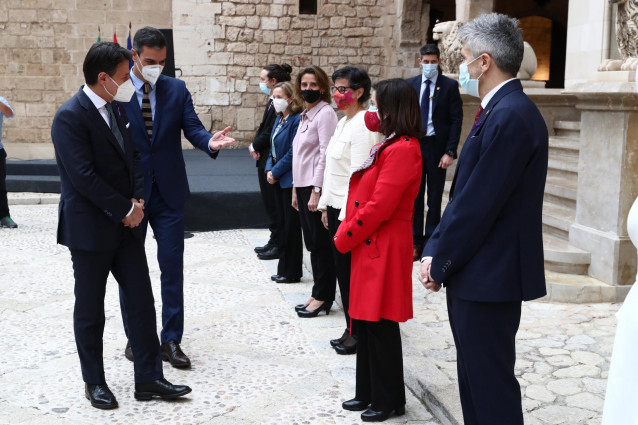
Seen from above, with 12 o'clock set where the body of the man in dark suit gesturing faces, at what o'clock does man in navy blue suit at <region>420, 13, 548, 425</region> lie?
The man in navy blue suit is roughly at 11 o'clock from the man in dark suit gesturing.

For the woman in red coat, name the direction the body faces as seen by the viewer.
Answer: to the viewer's left

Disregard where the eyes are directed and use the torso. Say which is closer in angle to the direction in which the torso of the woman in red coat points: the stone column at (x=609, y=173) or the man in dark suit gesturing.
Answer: the man in dark suit gesturing

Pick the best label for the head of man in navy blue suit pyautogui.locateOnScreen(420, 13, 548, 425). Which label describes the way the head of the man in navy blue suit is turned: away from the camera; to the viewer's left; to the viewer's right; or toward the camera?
to the viewer's left

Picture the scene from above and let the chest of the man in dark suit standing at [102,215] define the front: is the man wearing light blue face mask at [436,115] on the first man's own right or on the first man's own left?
on the first man's own left

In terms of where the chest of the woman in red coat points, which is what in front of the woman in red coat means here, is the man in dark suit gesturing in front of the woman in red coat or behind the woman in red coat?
in front

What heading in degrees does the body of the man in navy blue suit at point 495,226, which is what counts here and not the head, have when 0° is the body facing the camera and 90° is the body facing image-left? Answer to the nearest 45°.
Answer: approximately 90°

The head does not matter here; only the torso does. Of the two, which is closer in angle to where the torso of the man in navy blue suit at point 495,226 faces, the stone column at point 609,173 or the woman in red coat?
the woman in red coat

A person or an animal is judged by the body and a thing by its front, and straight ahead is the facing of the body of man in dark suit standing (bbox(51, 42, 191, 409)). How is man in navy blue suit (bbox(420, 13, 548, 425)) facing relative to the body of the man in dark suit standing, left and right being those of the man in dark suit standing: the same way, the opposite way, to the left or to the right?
the opposite way

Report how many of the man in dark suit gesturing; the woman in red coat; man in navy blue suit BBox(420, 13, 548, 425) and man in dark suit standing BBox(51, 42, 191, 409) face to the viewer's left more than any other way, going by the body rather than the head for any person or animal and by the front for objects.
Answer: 2

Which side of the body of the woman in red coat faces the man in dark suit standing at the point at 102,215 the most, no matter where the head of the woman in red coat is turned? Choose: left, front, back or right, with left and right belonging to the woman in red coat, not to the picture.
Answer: front

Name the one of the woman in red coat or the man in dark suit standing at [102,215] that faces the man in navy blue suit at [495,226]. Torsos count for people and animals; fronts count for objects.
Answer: the man in dark suit standing

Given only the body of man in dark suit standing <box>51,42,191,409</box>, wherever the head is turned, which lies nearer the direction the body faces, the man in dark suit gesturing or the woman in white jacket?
the woman in white jacket
